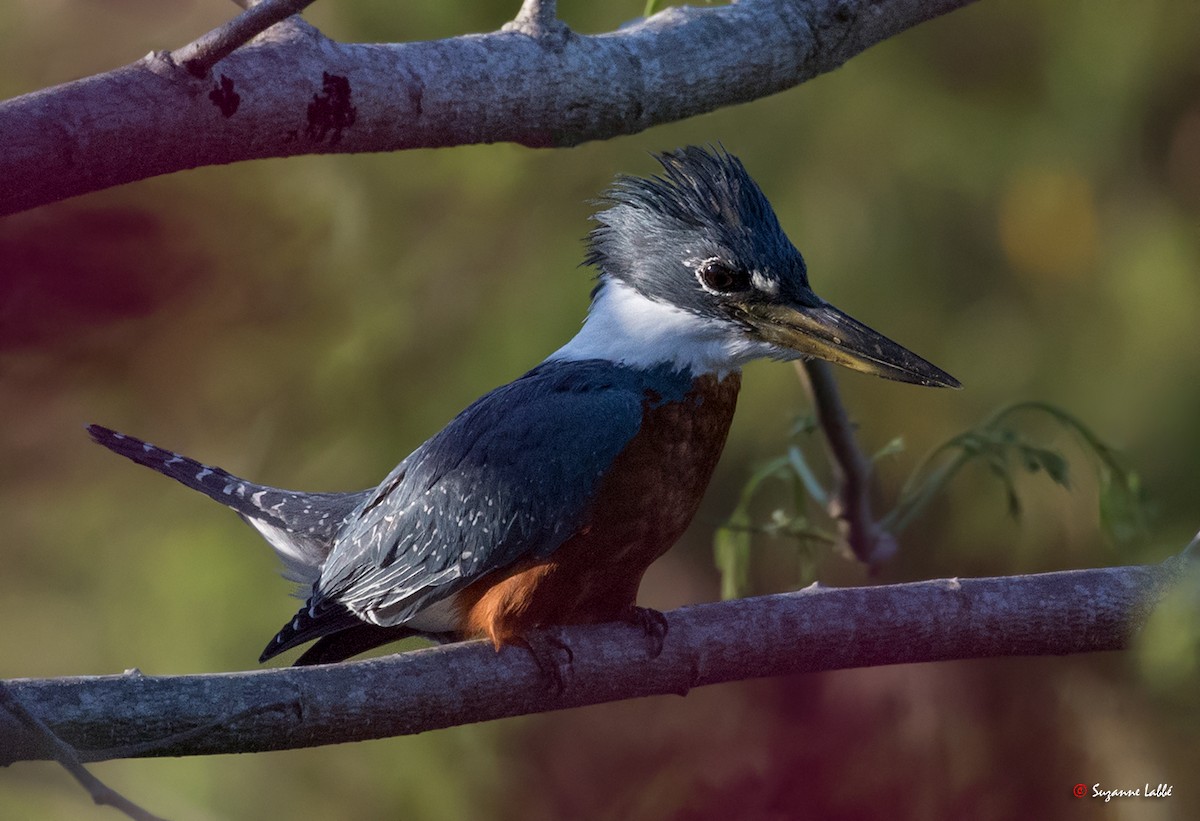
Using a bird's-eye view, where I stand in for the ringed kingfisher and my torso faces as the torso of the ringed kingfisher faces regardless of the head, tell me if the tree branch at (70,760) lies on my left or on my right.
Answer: on my right

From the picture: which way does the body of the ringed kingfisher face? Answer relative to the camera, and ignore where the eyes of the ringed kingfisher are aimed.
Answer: to the viewer's right
